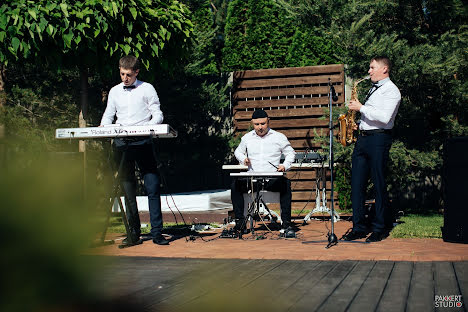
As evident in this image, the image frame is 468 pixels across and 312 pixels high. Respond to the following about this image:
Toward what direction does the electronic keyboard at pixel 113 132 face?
away from the camera

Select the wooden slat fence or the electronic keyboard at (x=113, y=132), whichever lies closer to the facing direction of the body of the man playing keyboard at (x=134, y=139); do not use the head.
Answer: the electronic keyboard

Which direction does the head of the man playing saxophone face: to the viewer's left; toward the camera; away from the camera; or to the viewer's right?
to the viewer's left

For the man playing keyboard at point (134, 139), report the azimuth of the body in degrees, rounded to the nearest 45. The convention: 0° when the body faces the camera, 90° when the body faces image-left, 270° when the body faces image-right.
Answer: approximately 0°

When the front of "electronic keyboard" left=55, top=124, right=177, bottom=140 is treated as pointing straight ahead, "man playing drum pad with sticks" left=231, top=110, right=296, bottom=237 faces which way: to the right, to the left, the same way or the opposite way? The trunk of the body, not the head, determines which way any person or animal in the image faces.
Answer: the opposite way

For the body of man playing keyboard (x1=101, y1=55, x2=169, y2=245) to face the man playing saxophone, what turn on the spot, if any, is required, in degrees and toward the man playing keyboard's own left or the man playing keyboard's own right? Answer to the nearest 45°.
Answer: approximately 90° to the man playing keyboard's own left
